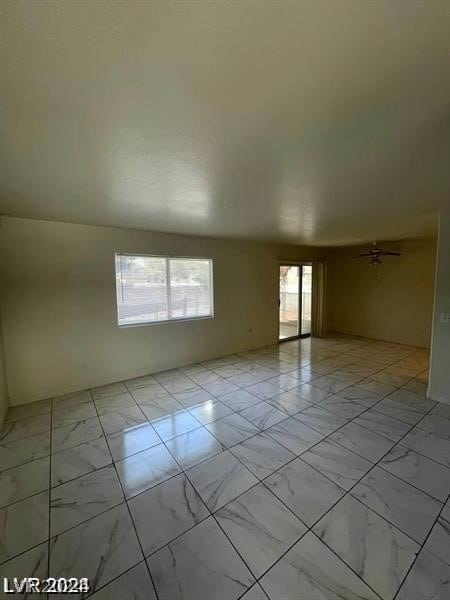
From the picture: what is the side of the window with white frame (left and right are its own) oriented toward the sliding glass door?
left

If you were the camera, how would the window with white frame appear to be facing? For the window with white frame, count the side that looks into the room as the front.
facing the viewer and to the right of the viewer
